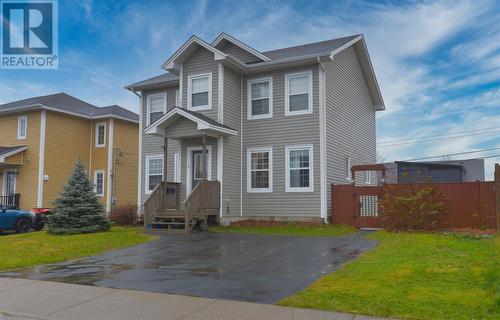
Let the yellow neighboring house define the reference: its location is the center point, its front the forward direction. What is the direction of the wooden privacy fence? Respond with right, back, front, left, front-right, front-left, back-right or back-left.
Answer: left

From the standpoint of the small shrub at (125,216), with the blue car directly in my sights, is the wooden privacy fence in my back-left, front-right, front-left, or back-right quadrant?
back-left

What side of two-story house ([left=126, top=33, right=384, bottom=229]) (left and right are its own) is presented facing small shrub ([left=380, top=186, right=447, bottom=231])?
left

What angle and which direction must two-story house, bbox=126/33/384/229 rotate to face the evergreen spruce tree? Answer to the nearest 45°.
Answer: approximately 45° to its right

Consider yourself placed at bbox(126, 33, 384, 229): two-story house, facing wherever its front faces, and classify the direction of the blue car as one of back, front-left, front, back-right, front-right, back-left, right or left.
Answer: front-right

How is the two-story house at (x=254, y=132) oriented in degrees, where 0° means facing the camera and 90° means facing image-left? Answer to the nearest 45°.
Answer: approximately 45°

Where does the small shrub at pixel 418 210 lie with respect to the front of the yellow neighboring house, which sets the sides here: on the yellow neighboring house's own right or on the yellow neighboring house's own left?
on the yellow neighboring house's own left

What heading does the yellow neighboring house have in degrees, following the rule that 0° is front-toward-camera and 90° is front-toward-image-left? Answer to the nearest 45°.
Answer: approximately 45°

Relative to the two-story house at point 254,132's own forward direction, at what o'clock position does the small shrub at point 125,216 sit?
The small shrub is roughly at 2 o'clock from the two-story house.

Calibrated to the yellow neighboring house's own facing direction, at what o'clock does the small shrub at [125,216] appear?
The small shrub is roughly at 10 o'clock from the yellow neighboring house.

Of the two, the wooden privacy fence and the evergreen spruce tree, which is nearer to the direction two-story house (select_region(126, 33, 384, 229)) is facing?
the evergreen spruce tree

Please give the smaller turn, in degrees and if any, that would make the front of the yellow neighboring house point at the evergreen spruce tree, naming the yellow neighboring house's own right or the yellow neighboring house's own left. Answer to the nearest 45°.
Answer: approximately 45° to the yellow neighboring house's own left
